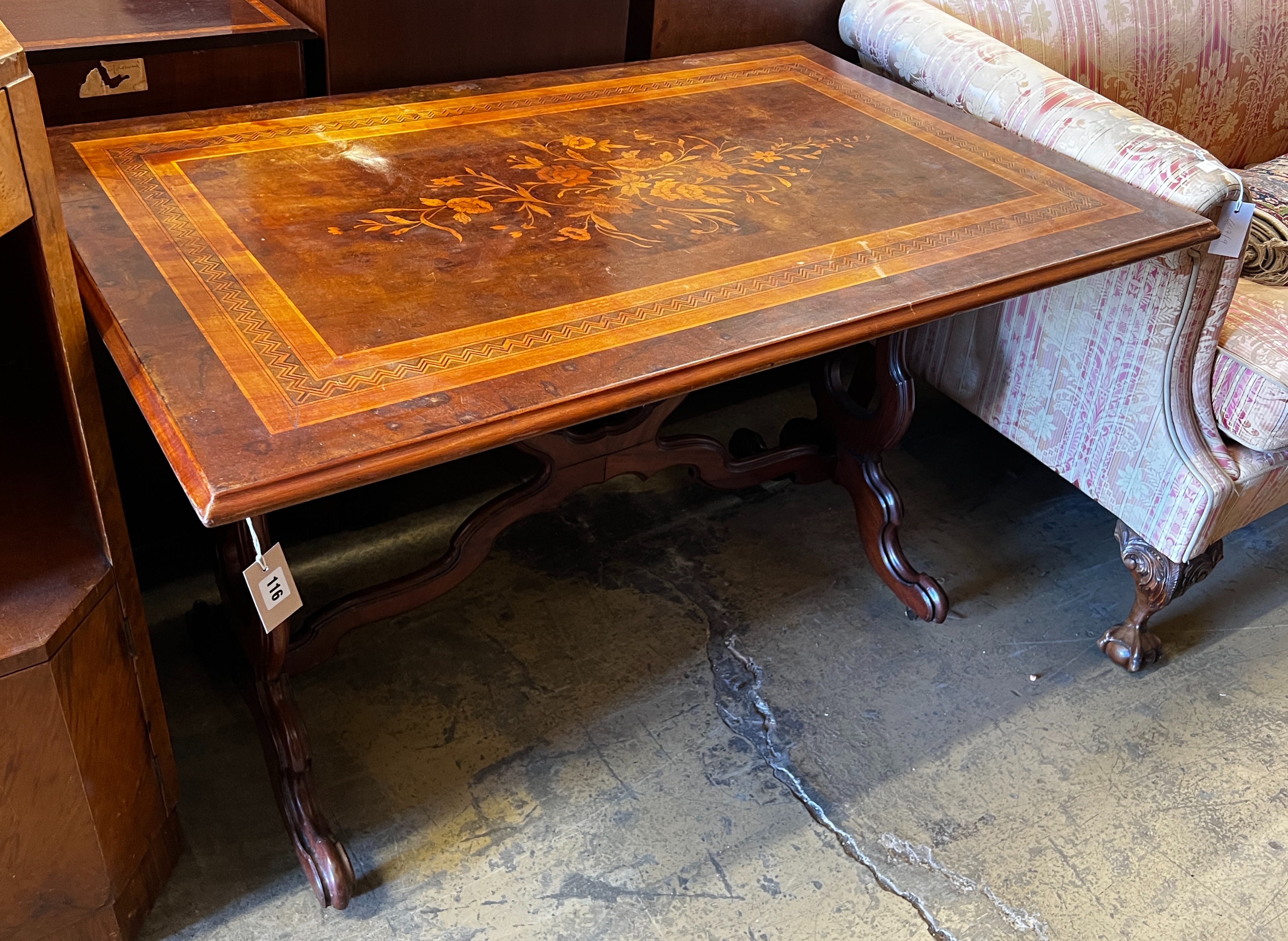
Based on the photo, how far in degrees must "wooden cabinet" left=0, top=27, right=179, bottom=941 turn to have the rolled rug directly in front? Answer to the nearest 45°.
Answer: approximately 90° to its left

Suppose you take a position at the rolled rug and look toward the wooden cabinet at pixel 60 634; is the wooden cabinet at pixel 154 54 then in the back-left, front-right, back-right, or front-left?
front-right

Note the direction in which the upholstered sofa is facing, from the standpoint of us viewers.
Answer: facing the viewer and to the right of the viewer

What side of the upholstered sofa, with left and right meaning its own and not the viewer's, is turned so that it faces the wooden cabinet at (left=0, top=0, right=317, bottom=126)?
right

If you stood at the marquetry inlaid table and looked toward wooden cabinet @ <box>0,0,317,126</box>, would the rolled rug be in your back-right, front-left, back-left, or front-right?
back-right

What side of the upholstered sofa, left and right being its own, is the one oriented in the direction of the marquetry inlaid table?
right

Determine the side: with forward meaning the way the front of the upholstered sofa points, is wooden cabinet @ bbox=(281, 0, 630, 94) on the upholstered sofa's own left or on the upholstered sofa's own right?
on the upholstered sofa's own right

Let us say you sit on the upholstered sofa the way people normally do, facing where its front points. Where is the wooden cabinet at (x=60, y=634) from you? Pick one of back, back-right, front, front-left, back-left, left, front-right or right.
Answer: right

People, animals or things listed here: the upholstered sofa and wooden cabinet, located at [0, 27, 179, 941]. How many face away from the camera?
0

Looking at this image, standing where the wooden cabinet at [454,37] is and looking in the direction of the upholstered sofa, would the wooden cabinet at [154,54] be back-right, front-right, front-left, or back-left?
back-right
